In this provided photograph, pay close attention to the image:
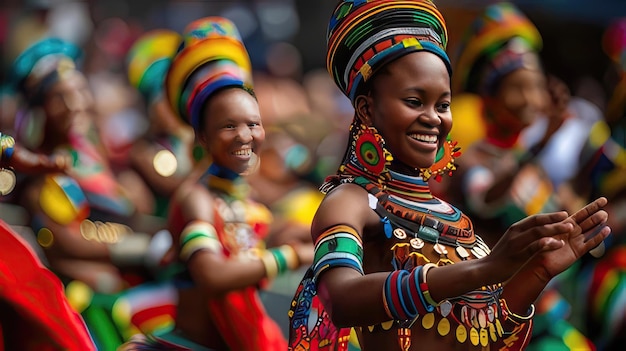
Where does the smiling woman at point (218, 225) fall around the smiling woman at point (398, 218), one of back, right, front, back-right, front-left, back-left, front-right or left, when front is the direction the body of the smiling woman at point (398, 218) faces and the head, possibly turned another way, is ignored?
back

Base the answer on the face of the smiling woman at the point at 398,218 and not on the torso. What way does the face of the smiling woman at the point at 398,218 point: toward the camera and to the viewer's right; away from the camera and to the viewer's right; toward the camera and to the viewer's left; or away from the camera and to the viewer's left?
toward the camera and to the viewer's right

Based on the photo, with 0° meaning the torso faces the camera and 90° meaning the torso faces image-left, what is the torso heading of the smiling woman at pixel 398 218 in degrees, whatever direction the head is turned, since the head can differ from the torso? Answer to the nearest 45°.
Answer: approximately 315°

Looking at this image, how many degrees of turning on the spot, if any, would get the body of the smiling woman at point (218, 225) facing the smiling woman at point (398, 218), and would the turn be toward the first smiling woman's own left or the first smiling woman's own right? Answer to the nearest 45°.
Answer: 0° — they already face them
